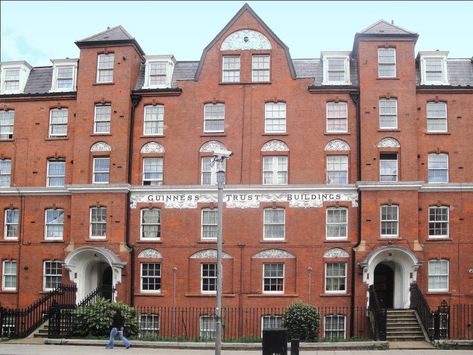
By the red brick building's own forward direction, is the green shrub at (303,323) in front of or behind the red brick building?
in front

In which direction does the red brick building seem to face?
toward the camera

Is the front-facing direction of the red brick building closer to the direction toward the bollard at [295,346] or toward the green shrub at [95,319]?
the bollard

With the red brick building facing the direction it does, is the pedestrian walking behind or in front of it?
in front

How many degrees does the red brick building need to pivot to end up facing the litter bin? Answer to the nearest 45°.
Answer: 0° — it already faces it
